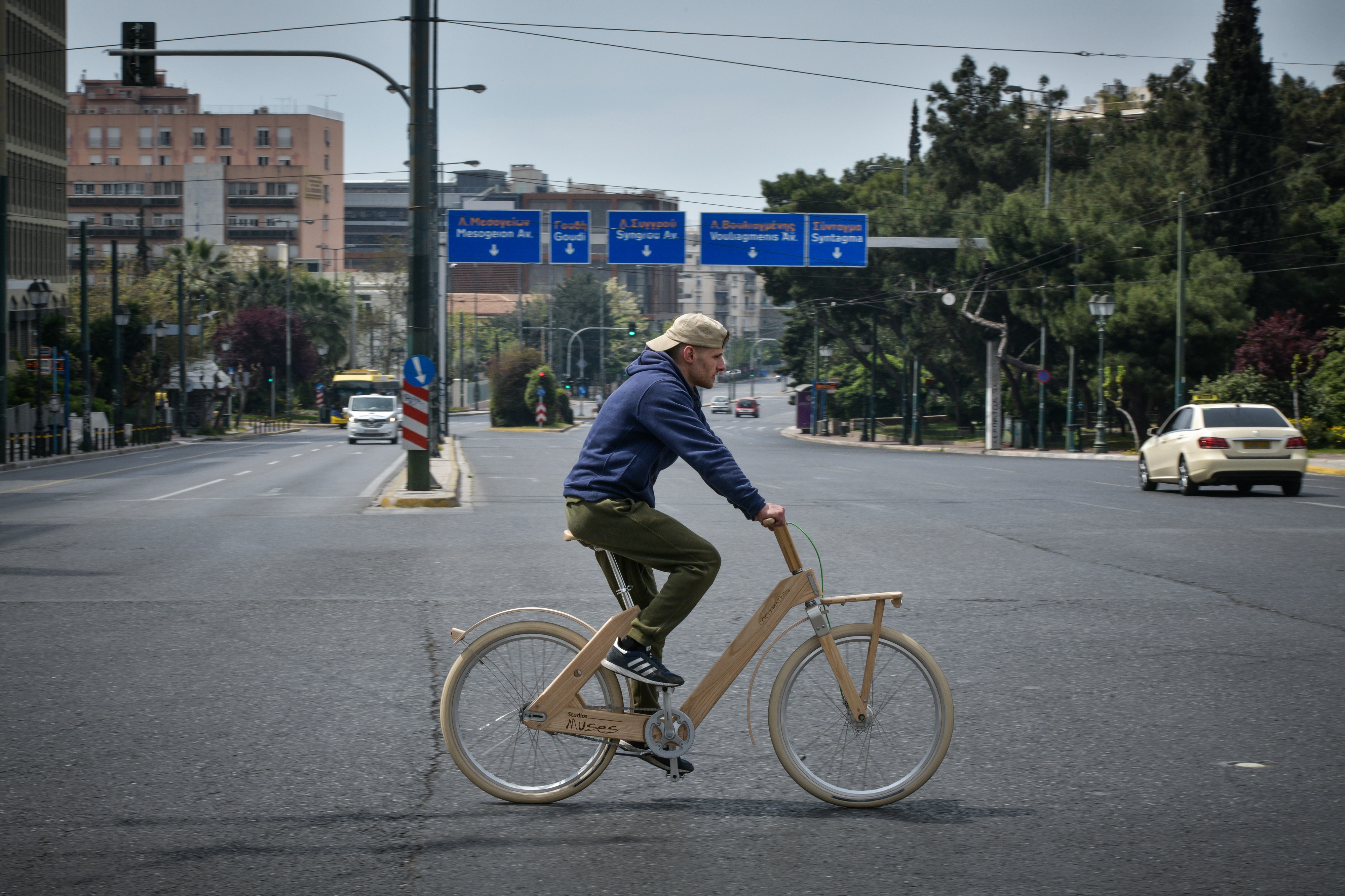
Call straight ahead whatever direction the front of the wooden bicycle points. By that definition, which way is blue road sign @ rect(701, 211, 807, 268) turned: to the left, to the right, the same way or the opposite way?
to the right

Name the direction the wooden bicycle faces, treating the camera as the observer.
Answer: facing to the right of the viewer

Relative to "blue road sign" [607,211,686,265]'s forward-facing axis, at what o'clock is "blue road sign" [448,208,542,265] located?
"blue road sign" [448,208,542,265] is roughly at 3 o'clock from "blue road sign" [607,211,686,265].

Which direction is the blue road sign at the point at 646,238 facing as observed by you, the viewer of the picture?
facing the viewer

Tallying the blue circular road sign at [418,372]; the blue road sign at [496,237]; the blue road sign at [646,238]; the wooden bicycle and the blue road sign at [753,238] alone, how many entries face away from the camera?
0

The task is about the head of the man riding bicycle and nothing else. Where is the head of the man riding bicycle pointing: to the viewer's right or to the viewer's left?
to the viewer's right

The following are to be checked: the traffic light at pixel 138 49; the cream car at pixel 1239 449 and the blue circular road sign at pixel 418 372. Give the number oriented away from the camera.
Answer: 2

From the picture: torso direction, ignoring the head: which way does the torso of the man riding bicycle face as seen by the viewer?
to the viewer's right

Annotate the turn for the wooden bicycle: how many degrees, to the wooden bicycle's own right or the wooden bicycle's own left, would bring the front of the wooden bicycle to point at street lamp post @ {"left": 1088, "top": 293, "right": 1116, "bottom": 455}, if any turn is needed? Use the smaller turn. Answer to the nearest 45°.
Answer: approximately 90° to the wooden bicycle's own left

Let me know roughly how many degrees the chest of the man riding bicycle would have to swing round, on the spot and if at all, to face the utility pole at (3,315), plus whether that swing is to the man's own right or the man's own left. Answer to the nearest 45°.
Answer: approximately 135° to the man's own left

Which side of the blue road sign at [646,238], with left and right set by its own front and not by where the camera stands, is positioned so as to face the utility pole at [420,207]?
front

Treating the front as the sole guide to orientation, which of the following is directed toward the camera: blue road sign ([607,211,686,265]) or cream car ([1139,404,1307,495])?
the blue road sign

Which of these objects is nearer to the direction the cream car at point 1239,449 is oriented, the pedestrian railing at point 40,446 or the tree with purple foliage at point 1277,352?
the tree with purple foliage

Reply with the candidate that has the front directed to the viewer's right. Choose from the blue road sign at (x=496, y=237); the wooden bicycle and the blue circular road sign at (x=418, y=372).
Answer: the wooden bicycle

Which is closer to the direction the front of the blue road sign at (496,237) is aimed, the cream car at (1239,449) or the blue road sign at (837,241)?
the cream car

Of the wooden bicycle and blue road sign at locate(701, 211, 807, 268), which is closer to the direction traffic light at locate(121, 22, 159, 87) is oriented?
the blue road sign

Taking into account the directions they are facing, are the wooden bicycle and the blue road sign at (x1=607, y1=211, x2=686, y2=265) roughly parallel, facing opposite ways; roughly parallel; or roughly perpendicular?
roughly perpendicular

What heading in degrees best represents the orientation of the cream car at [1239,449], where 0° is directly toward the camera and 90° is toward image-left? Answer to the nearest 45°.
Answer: approximately 180°

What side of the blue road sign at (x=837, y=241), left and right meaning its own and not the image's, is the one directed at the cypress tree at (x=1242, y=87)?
left

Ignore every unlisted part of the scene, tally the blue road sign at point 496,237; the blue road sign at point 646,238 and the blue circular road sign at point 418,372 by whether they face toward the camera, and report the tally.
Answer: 3
